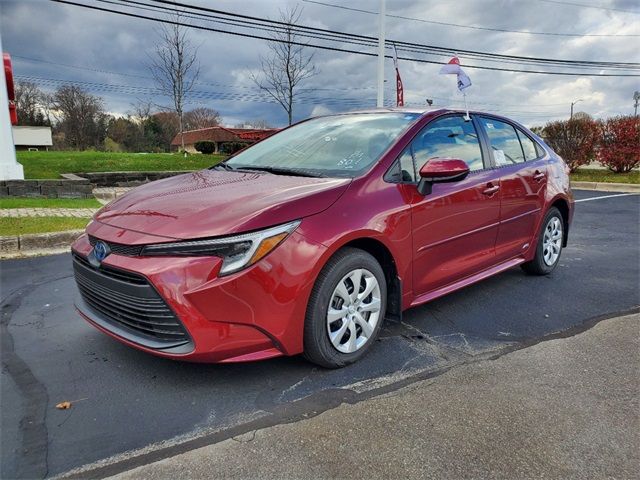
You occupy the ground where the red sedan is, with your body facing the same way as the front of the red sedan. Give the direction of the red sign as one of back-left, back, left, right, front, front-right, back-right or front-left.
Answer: right

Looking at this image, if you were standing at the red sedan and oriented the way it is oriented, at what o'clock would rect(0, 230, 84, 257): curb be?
The curb is roughly at 3 o'clock from the red sedan.

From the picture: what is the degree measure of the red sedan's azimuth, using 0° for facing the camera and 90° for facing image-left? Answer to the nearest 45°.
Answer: approximately 45°

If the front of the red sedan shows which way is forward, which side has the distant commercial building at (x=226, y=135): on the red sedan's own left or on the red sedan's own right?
on the red sedan's own right

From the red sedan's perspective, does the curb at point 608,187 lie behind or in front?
behind

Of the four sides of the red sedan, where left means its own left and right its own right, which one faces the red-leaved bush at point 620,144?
back

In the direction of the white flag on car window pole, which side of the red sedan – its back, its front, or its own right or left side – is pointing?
back

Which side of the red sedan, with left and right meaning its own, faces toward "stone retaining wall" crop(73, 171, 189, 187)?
right

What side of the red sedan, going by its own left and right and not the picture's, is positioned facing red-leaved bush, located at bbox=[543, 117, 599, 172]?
back
